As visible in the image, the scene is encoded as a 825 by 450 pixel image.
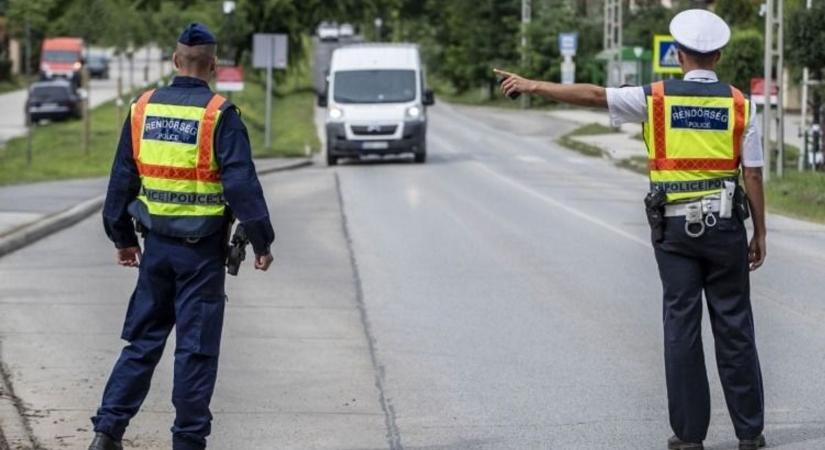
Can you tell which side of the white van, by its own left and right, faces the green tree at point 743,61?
left

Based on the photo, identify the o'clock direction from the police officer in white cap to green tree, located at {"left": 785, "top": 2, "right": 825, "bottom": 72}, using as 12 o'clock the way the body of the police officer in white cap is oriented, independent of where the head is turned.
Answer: The green tree is roughly at 12 o'clock from the police officer in white cap.

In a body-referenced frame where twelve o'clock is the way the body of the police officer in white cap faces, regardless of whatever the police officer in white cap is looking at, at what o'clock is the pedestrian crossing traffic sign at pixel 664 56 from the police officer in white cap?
The pedestrian crossing traffic sign is roughly at 12 o'clock from the police officer in white cap.

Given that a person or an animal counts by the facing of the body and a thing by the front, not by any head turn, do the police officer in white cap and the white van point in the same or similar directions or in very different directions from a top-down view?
very different directions

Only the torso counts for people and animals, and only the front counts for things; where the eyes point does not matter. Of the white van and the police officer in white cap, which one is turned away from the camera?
the police officer in white cap

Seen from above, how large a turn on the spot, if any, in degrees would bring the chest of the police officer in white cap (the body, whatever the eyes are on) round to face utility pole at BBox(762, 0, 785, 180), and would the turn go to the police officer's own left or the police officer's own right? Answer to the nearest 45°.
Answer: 0° — they already face it

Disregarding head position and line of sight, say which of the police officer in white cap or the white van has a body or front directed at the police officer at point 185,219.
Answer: the white van

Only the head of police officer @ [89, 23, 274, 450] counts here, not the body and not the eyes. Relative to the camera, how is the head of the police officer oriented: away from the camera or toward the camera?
away from the camera

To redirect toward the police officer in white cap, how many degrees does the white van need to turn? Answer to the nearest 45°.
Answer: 0° — it already faces them

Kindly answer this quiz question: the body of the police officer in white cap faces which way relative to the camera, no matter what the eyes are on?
away from the camera

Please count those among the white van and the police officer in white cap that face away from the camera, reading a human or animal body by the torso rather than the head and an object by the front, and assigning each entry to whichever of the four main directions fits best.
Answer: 1

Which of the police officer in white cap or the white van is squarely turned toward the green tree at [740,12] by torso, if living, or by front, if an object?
the police officer in white cap

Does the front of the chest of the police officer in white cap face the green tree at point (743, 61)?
yes

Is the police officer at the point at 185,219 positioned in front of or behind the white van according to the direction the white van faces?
in front
